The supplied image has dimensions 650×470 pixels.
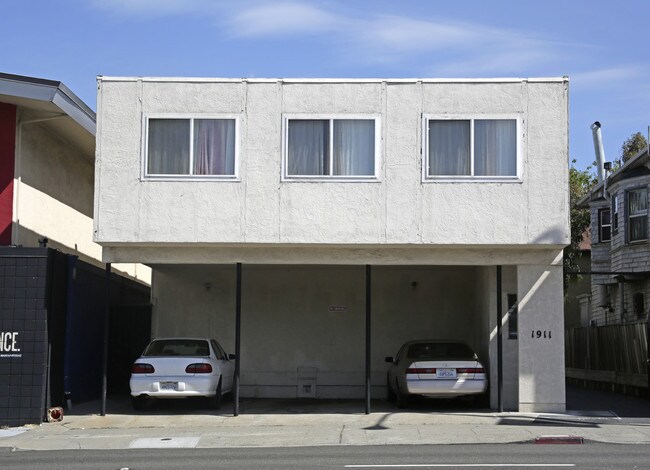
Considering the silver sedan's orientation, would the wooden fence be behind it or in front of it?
in front

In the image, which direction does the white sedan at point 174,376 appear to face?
away from the camera

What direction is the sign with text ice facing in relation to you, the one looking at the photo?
facing the viewer

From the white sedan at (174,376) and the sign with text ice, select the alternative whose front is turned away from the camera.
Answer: the white sedan

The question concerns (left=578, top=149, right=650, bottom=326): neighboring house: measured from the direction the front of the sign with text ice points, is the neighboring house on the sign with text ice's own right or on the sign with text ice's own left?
on the sign with text ice's own left

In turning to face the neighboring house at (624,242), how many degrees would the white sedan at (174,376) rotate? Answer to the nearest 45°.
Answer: approximately 45° to its right

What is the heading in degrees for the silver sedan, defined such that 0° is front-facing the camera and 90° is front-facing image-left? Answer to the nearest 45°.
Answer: approximately 180°

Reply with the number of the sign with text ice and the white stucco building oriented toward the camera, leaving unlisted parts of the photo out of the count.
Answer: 2

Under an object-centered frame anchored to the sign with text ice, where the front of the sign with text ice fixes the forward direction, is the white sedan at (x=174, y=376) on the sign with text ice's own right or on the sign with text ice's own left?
on the sign with text ice's own left

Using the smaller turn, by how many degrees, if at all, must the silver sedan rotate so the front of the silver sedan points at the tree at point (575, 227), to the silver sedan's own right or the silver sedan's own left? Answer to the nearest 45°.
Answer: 0° — it already faces it

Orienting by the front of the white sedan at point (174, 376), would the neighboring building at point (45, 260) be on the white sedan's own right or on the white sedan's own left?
on the white sedan's own left

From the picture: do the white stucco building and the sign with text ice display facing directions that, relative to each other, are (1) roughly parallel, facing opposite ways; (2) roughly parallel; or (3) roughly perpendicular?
roughly parallel

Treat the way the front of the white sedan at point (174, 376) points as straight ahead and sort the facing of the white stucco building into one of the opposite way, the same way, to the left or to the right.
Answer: the opposite way

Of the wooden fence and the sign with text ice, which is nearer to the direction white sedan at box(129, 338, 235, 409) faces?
the wooden fence

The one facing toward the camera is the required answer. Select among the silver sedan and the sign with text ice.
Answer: the sign with text ice

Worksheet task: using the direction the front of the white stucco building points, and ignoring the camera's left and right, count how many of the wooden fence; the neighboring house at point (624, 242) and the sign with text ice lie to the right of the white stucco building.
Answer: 1

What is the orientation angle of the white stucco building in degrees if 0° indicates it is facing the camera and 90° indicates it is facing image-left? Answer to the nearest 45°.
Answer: approximately 0°
